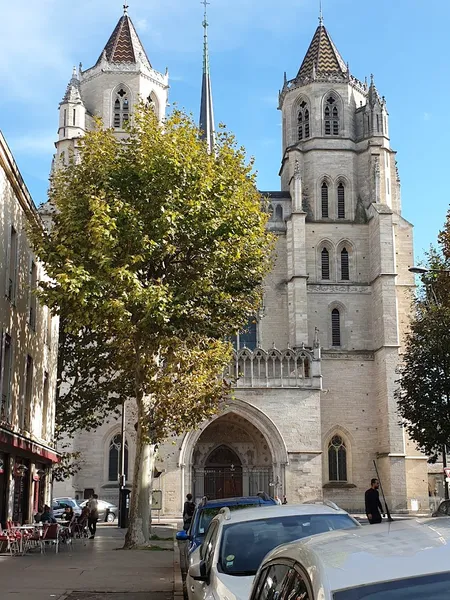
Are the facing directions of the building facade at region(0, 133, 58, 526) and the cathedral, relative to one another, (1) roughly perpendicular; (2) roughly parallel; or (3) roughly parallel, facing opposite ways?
roughly perpendicular

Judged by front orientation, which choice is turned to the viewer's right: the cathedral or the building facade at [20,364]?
the building facade

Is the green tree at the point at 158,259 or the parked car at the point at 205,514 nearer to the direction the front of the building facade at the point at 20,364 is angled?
the green tree

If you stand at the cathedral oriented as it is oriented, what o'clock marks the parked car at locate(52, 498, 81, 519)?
The parked car is roughly at 2 o'clock from the cathedral.

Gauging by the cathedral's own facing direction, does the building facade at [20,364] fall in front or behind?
in front

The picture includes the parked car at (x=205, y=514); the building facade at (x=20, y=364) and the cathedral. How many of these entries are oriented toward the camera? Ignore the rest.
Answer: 2

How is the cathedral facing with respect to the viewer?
toward the camera

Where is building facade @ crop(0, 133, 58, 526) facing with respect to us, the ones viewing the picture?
facing to the right of the viewer

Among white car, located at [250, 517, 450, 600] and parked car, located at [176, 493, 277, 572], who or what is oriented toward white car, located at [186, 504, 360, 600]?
the parked car

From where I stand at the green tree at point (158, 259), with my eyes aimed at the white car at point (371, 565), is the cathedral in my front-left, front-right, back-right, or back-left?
back-left

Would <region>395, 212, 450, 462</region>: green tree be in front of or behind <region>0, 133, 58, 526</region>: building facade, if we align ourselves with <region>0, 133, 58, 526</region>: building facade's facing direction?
in front

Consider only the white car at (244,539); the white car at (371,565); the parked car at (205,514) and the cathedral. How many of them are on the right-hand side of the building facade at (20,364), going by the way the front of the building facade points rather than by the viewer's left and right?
3

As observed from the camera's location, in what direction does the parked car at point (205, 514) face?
facing the viewer

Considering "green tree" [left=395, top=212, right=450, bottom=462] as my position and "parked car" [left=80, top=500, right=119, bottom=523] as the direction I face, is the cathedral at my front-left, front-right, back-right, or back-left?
front-right
